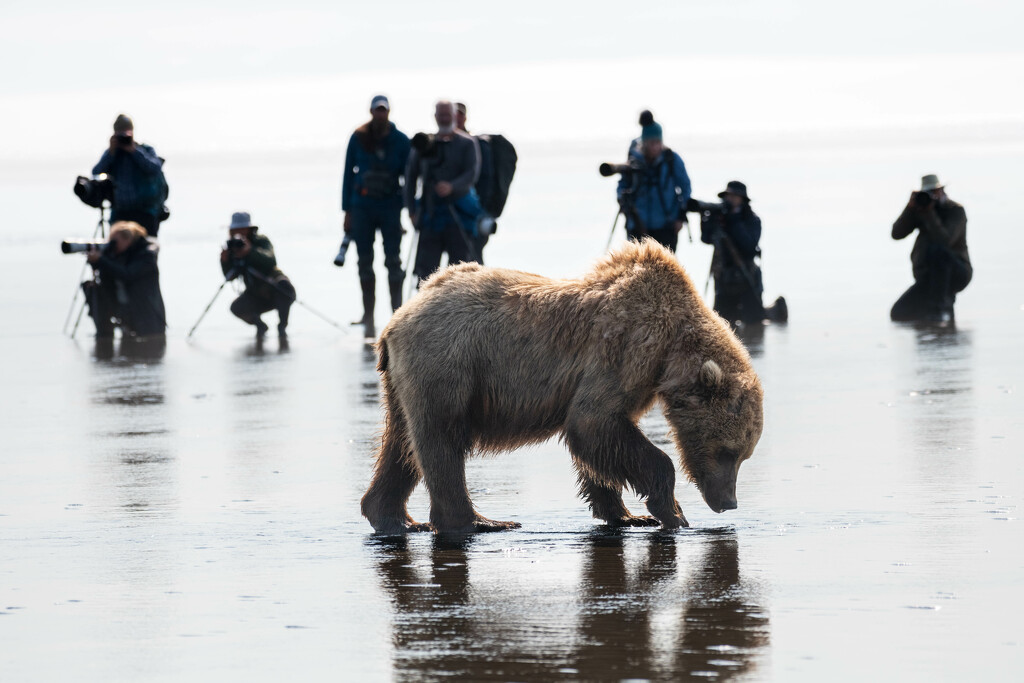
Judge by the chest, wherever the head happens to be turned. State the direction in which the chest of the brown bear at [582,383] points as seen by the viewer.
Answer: to the viewer's right

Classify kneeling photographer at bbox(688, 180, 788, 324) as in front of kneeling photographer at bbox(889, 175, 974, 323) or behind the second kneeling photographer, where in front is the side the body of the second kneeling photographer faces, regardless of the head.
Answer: in front

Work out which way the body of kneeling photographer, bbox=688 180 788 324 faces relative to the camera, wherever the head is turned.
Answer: to the viewer's left

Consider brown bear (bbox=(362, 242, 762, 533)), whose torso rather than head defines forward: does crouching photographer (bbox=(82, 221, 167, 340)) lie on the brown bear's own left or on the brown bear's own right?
on the brown bear's own left

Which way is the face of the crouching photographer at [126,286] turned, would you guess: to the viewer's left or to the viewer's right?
to the viewer's left

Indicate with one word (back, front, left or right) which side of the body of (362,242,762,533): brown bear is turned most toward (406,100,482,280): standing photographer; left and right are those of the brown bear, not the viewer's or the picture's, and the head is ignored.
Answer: left

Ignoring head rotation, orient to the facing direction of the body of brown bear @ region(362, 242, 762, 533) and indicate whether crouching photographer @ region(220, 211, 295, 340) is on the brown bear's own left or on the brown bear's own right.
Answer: on the brown bear's own left

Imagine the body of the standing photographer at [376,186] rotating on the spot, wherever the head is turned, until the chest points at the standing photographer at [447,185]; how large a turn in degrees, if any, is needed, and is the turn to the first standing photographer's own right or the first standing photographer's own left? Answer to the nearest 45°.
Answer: approximately 45° to the first standing photographer's own left
